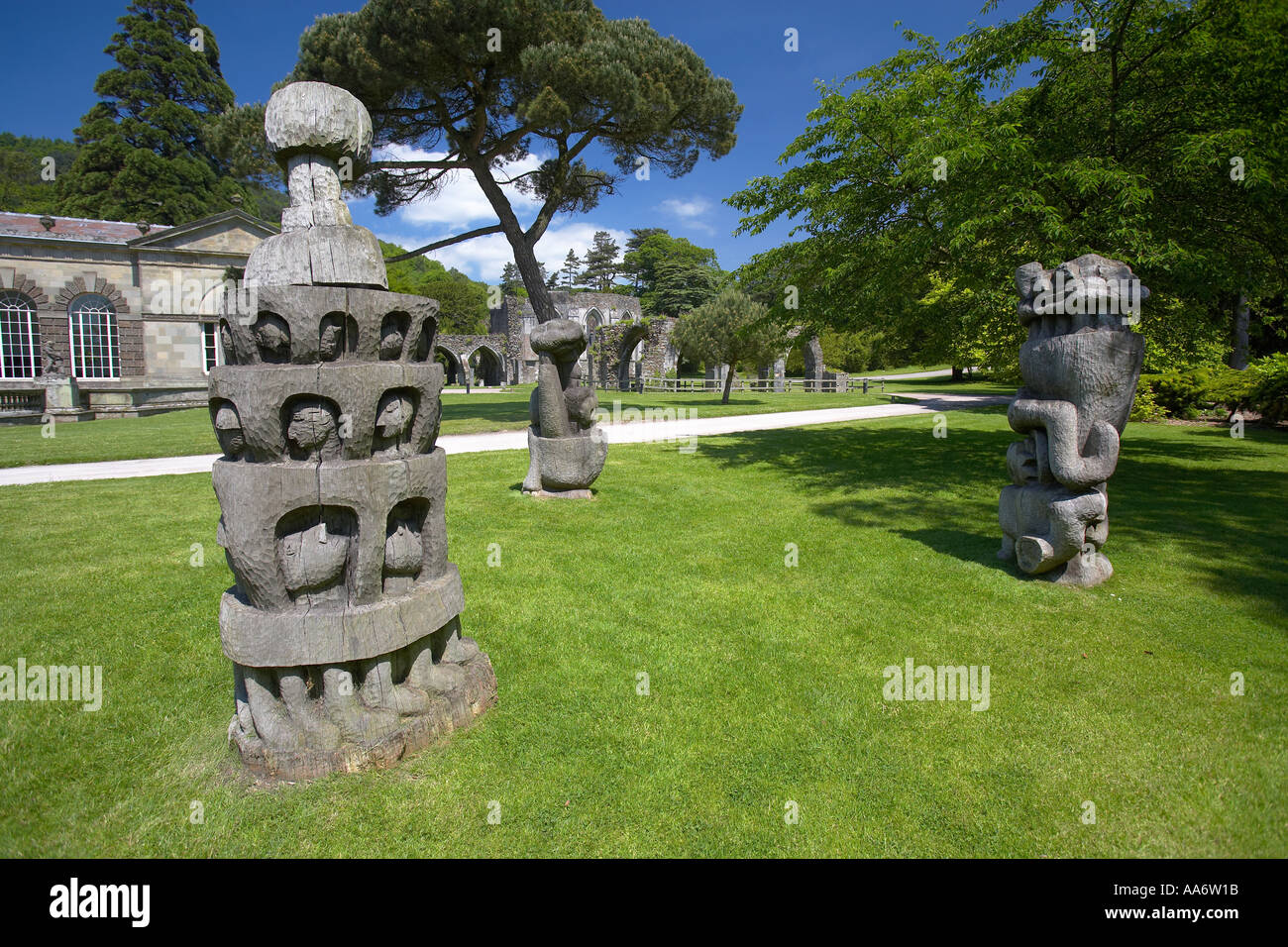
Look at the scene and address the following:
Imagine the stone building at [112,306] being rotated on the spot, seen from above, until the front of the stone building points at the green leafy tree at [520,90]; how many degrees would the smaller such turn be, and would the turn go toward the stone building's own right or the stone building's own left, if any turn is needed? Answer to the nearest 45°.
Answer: approximately 45° to the stone building's own left

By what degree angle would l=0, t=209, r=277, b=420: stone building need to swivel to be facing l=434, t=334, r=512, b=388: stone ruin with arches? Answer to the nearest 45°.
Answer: approximately 135° to its left

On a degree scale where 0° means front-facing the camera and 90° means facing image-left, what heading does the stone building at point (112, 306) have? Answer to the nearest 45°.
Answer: approximately 0°

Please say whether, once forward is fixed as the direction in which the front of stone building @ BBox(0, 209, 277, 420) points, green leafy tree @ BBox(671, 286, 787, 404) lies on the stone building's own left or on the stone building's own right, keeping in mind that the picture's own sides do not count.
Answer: on the stone building's own left

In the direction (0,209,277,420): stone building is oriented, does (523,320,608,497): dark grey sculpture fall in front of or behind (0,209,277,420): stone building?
in front

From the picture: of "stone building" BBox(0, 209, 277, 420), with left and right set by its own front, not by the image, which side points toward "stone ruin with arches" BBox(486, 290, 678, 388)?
left

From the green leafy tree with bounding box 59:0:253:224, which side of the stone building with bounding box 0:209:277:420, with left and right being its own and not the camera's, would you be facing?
back

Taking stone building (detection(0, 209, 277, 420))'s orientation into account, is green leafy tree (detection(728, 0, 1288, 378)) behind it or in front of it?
in front

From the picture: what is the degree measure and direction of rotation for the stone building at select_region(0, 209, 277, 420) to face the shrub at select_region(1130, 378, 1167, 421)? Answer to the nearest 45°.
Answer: approximately 45° to its left

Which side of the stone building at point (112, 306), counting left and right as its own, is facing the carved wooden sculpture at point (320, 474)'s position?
front
